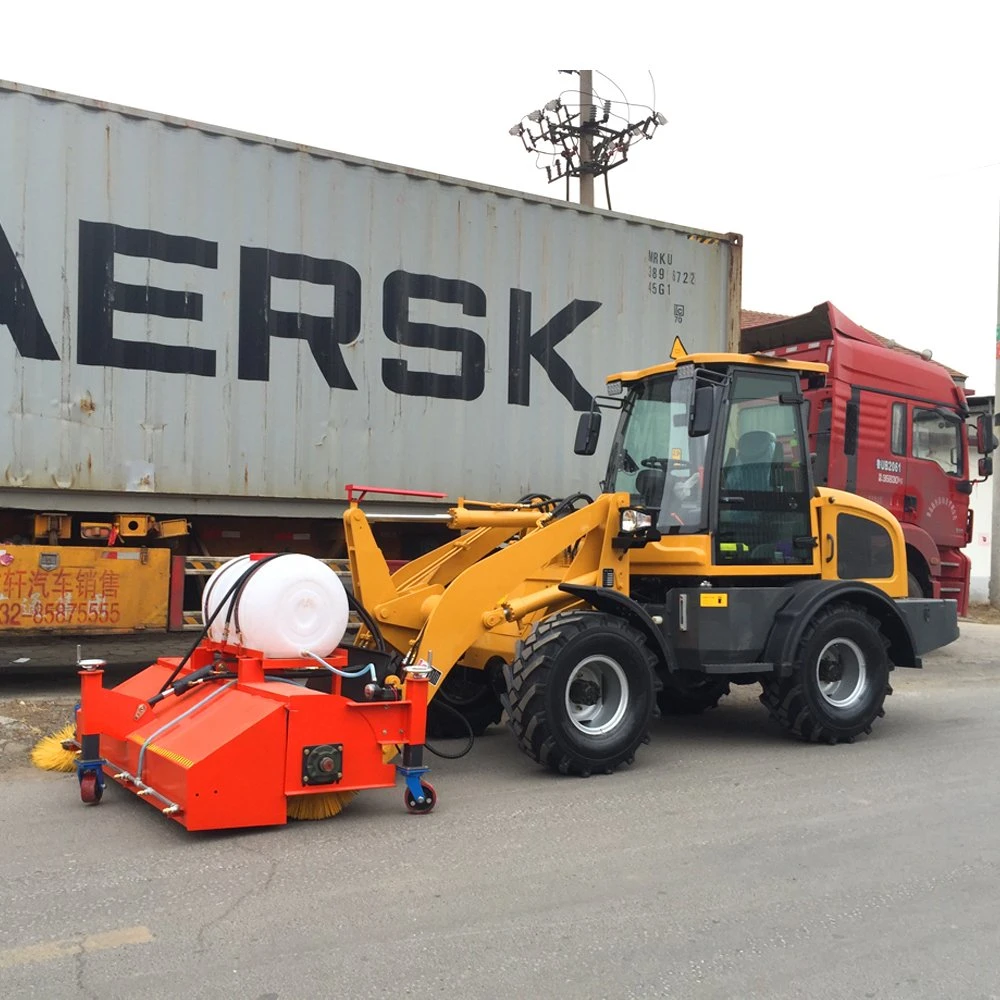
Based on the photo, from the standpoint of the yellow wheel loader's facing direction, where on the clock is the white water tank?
The white water tank is roughly at 12 o'clock from the yellow wheel loader.

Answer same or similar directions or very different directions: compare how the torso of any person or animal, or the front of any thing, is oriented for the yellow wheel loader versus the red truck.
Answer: very different directions

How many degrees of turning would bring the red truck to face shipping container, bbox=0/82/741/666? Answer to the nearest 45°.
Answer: approximately 180°

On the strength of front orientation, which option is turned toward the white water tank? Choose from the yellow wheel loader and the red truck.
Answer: the yellow wheel loader

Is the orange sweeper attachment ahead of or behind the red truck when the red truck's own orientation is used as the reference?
behind

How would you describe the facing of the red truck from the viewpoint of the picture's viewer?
facing away from the viewer and to the right of the viewer

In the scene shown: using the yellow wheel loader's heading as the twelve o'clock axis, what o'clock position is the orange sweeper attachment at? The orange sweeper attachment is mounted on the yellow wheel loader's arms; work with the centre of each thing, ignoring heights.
The orange sweeper attachment is roughly at 12 o'clock from the yellow wheel loader.
